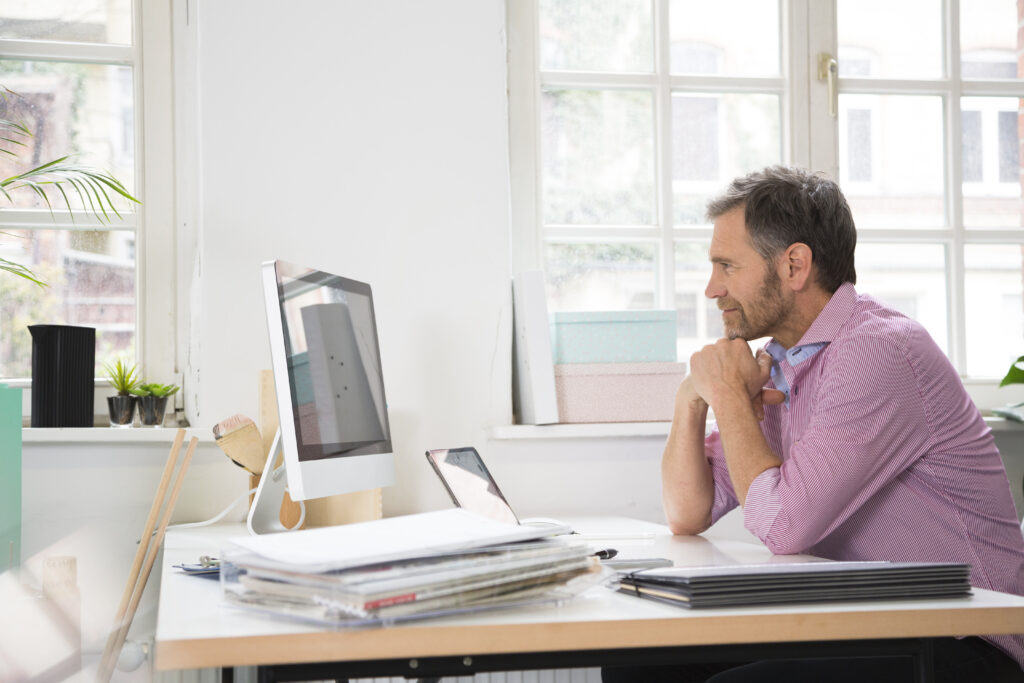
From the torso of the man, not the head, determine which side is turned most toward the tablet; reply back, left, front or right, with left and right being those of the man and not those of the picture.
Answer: front

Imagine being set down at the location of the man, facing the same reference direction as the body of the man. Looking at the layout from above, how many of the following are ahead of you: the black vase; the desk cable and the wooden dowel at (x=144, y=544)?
3

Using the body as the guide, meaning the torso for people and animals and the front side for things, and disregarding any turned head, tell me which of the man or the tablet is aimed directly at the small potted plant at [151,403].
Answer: the man

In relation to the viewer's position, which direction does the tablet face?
facing the viewer and to the right of the viewer

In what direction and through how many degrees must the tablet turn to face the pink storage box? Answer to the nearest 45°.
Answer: approximately 90° to its left

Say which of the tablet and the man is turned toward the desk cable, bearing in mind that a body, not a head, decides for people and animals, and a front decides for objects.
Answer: the man

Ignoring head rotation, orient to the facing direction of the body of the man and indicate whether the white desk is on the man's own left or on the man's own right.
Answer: on the man's own left

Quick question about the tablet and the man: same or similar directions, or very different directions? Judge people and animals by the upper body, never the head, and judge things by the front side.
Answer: very different directions

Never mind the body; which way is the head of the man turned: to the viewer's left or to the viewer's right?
to the viewer's left

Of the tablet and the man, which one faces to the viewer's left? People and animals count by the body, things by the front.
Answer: the man

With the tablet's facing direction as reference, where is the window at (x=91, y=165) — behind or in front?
behind

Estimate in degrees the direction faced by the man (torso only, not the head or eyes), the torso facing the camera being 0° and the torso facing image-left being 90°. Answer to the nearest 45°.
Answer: approximately 90°

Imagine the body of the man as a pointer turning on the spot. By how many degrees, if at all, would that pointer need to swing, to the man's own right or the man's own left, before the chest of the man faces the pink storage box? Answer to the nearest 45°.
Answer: approximately 45° to the man's own right

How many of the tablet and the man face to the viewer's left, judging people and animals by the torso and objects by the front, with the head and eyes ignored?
1
